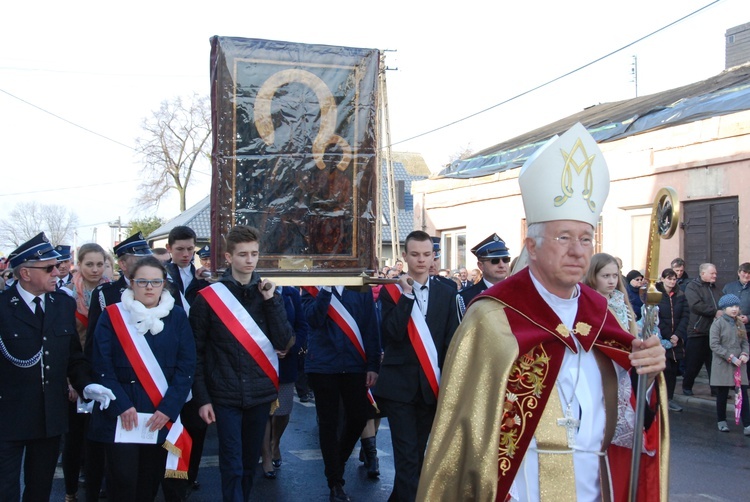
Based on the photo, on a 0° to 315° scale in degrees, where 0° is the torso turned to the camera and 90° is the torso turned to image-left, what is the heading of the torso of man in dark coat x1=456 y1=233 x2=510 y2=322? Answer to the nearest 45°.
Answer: approximately 315°

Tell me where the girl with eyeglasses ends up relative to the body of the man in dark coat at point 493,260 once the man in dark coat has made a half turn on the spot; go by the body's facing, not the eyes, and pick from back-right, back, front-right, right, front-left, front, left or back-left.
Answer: left

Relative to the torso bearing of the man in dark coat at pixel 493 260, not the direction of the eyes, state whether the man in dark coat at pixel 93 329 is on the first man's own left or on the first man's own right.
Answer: on the first man's own right

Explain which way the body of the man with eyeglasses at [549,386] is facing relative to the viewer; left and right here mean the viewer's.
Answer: facing the viewer and to the right of the viewer

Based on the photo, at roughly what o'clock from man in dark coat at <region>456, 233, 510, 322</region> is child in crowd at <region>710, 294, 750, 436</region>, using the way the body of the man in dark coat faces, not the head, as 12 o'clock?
The child in crowd is roughly at 9 o'clock from the man in dark coat.
